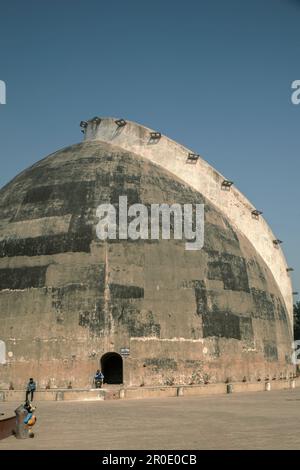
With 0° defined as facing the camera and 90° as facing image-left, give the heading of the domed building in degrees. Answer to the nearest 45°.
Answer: approximately 0°
